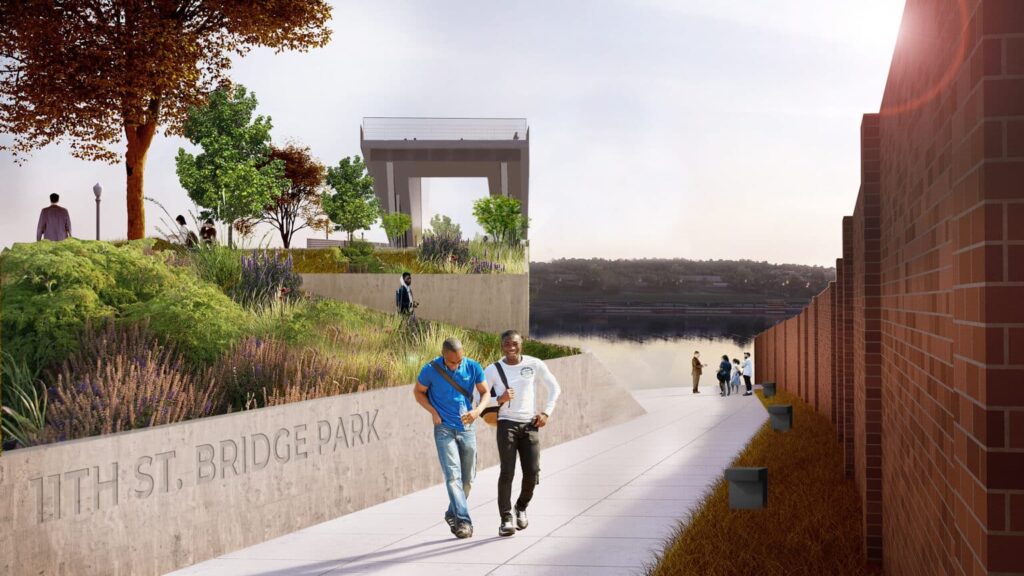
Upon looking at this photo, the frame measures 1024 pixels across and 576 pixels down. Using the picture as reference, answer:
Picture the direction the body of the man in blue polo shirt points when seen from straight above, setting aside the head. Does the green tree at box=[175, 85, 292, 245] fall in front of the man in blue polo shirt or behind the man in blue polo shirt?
behind

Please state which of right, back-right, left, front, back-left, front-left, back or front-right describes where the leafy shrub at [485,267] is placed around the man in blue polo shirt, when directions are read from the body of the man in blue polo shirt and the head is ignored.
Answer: back

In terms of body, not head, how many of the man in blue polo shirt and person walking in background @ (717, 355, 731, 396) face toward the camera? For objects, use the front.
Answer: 1

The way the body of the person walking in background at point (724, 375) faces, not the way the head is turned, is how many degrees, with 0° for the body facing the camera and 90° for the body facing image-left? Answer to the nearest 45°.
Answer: approximately 180°

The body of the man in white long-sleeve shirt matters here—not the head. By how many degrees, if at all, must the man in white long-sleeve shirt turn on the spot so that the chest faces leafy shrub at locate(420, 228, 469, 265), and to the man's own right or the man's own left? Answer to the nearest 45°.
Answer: approximately 180°

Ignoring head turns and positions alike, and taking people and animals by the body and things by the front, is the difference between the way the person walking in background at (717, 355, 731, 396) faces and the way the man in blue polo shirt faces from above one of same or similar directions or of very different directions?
very different directions

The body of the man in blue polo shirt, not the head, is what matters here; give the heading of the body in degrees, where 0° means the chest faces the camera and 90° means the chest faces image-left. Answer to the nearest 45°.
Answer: approximately 0°

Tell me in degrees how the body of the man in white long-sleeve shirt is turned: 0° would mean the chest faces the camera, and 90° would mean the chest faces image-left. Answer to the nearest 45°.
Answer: approximately 0°

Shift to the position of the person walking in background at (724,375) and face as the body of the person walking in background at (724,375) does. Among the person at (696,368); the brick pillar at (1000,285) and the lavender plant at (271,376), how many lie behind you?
2
